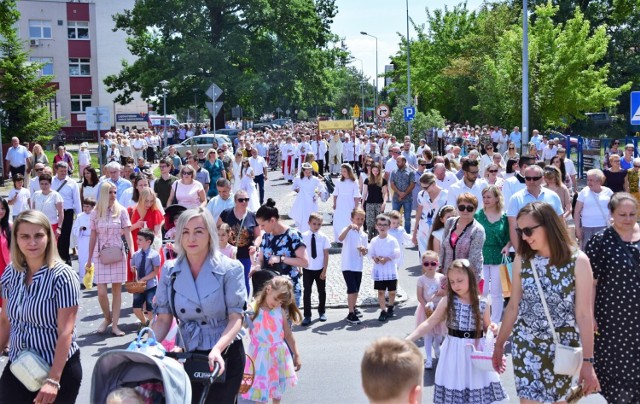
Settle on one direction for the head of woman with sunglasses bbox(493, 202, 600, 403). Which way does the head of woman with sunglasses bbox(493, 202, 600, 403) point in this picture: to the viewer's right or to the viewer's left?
to the viewer's left

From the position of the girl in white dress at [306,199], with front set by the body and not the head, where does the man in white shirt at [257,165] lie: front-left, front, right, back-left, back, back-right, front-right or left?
back

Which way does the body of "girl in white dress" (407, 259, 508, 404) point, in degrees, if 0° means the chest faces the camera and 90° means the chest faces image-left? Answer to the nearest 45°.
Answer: approximately 0°

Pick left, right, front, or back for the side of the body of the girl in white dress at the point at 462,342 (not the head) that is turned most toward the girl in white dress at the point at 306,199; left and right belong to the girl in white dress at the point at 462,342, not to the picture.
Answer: back

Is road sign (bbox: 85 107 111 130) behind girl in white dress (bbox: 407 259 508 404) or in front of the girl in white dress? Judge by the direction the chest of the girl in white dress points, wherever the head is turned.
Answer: behind

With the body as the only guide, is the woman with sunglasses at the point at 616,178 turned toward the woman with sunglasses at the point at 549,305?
yes
